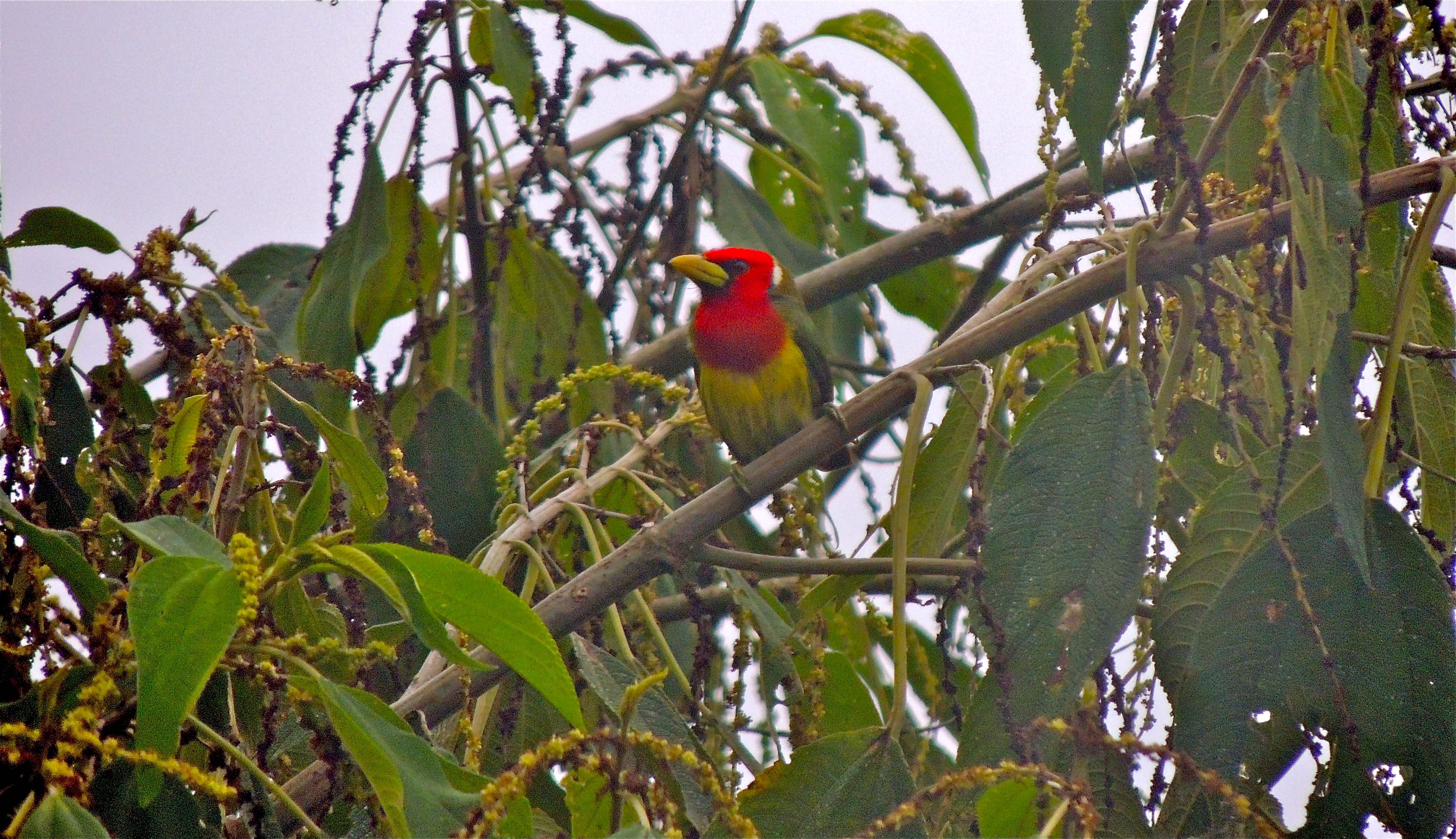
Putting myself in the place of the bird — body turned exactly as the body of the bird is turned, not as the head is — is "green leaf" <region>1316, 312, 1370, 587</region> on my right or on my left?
on my left

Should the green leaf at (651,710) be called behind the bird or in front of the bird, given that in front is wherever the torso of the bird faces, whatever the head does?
in front

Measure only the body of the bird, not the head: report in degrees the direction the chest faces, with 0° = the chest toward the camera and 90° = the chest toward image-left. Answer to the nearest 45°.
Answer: approximately 45°

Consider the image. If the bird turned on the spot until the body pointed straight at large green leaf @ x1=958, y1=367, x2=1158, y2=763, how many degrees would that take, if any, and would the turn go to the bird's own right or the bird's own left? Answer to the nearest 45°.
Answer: approximately 45° to the bird's own left
